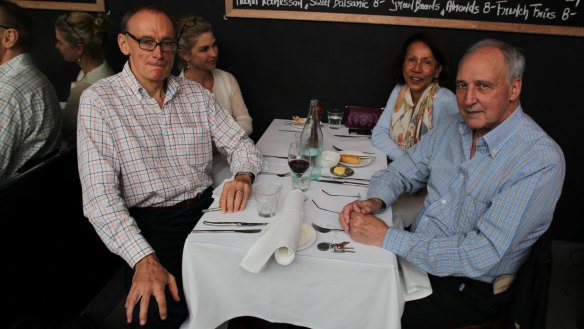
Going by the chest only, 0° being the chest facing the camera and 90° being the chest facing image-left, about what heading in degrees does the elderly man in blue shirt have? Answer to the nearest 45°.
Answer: approximately 45°

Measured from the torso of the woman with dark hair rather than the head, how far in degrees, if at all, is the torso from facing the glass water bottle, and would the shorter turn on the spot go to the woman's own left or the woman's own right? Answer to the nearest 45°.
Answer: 0° — they already face it

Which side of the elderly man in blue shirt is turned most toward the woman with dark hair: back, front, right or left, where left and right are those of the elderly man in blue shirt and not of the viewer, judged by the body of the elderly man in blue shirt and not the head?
right

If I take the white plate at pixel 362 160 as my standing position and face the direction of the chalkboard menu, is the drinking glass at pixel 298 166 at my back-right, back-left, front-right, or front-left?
back-left

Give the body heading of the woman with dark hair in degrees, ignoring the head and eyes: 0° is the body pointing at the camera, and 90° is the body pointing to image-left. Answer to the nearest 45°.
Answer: approximately 45°

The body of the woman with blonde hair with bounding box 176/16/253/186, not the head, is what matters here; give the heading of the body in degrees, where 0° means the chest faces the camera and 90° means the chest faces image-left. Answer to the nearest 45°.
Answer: approximately 315°

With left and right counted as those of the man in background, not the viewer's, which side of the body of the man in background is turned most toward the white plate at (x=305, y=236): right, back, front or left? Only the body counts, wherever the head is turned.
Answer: back
